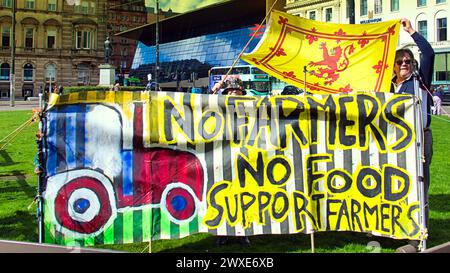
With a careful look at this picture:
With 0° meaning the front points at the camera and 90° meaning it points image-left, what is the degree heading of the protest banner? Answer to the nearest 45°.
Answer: approximately 0°

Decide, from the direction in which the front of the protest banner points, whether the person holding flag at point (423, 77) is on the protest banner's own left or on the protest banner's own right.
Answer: on the protest banner's own left
